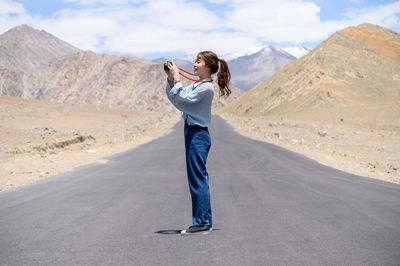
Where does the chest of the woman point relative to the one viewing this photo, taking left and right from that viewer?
facing to the left of the viewer

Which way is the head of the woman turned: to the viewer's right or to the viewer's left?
to the viewer's left
